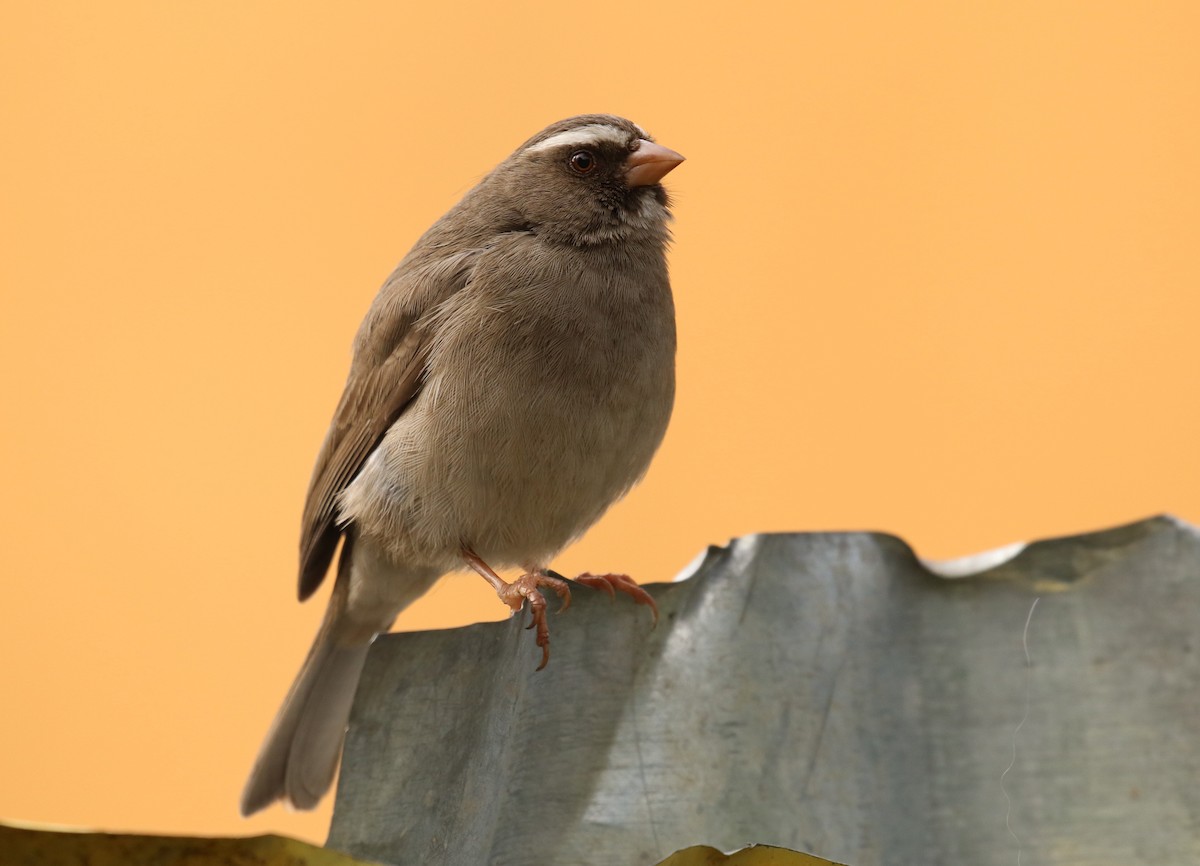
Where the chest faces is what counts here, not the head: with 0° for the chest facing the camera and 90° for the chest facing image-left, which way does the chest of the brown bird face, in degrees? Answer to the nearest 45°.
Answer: approximately 315°
